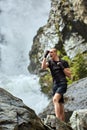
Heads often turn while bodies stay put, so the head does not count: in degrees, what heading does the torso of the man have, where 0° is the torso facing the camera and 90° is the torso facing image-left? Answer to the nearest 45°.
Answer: approximately 45°
